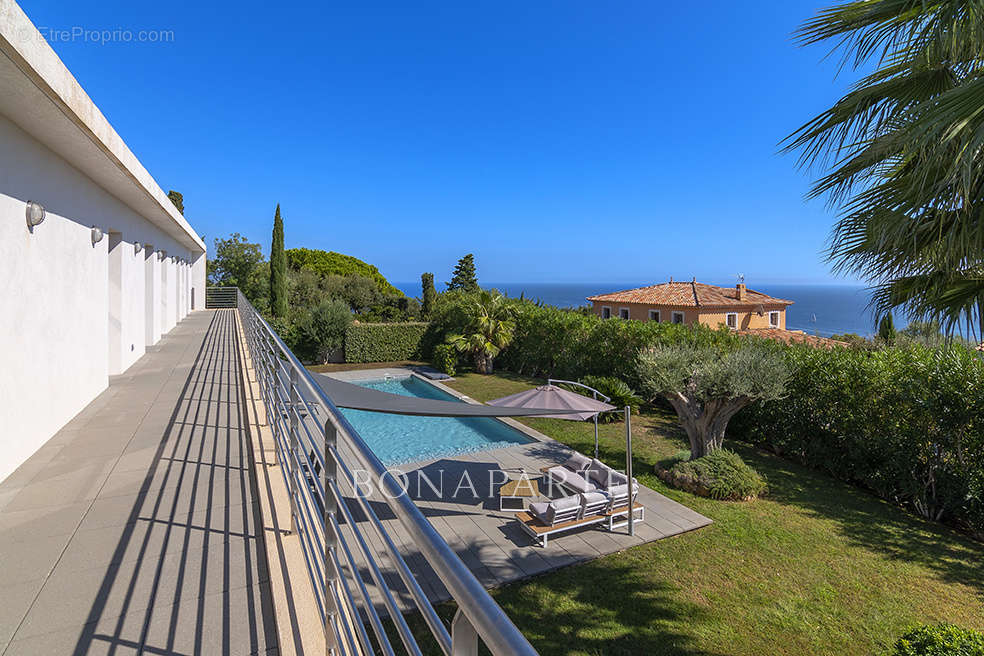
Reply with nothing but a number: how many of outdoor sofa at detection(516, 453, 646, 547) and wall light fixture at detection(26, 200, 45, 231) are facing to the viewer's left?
1

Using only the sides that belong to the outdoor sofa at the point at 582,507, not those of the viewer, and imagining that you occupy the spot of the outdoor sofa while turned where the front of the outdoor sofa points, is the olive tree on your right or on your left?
on your right

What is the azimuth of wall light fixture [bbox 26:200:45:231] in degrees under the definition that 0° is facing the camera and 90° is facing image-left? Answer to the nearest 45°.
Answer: approximately 270°

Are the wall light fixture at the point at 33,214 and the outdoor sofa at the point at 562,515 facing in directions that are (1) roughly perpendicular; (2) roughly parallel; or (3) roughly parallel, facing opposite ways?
roughly perpendicular

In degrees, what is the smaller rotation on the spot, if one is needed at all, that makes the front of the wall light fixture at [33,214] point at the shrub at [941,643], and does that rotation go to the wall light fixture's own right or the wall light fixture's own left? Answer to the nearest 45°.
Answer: approximately 45° to the wall light fixture's own right
